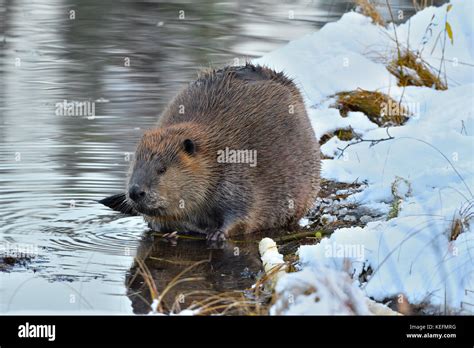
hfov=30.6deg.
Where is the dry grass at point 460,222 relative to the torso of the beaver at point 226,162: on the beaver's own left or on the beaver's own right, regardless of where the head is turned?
on the beaver's own left

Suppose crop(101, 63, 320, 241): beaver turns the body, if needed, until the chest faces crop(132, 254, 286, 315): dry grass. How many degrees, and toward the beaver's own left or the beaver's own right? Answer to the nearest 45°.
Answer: approximately 45° to the beaver's own left

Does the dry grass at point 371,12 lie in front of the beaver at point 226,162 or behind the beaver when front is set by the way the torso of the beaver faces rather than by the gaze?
behind

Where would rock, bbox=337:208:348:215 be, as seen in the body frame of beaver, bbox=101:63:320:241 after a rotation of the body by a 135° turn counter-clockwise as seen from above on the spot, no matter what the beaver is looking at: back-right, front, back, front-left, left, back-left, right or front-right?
front

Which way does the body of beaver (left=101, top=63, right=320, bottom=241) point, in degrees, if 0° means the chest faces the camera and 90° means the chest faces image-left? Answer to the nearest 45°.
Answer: approximately 45°

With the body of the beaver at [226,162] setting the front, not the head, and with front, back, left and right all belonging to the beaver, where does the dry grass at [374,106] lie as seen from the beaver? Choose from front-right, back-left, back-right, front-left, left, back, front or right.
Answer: back

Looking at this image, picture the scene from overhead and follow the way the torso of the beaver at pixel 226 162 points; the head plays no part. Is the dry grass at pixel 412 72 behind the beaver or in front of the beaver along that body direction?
behind
